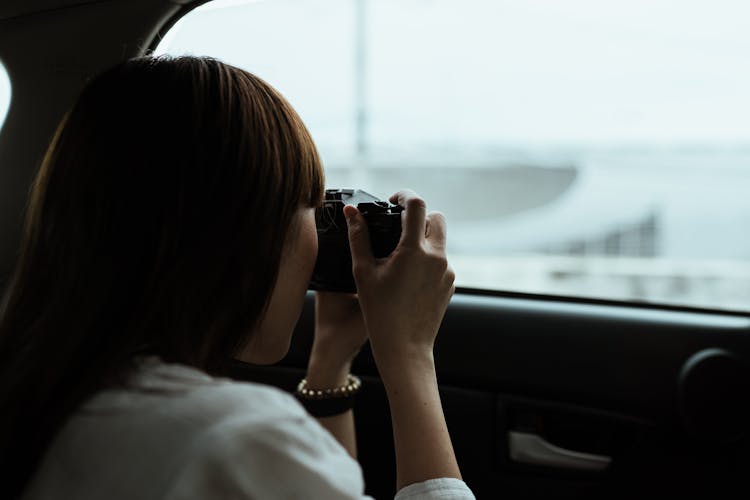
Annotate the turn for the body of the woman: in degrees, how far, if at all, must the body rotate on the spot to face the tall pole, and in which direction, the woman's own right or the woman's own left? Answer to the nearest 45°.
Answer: approximately 45° to the woman's own left

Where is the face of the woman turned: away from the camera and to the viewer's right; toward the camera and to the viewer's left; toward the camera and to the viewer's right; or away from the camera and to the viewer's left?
away from the camera and to the viewer's right

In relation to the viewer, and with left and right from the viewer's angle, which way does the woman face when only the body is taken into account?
facing away from the viewer and to the right of the viewer
